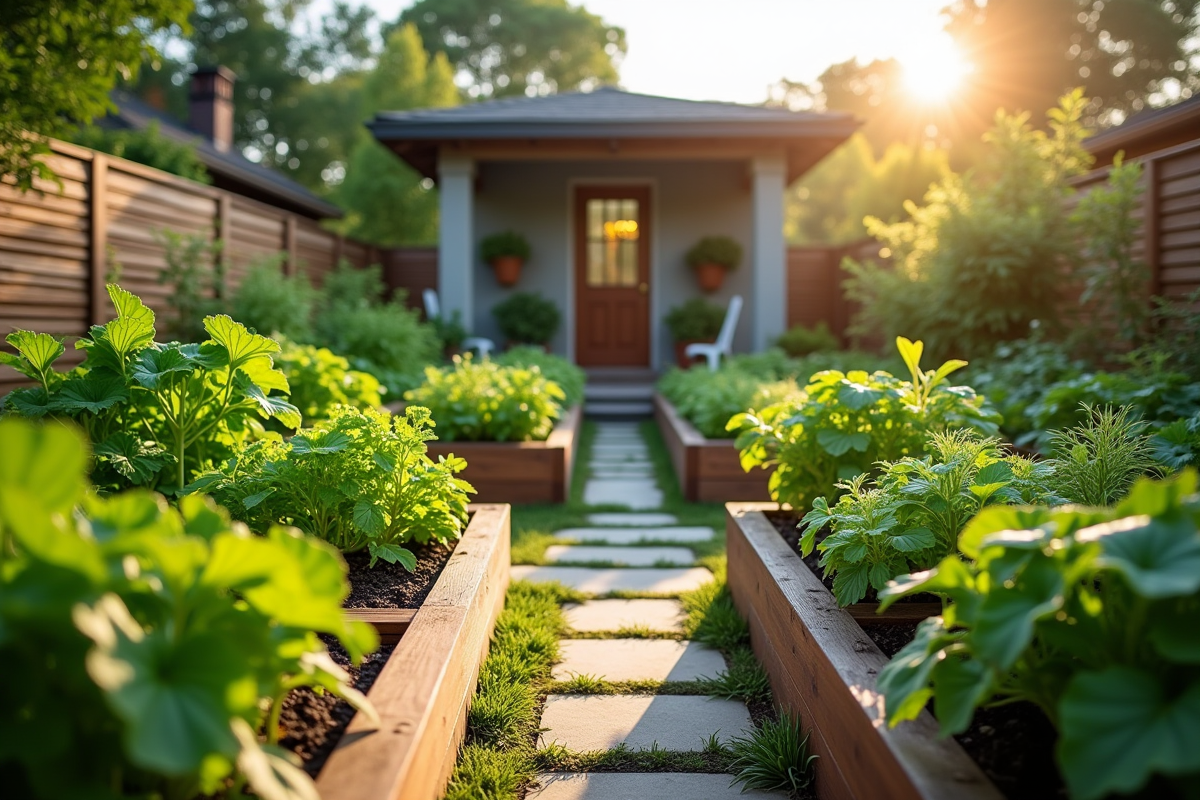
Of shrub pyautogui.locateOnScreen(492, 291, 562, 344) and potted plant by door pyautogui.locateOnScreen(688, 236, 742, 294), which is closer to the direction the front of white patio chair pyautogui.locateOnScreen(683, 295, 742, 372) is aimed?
the shrub

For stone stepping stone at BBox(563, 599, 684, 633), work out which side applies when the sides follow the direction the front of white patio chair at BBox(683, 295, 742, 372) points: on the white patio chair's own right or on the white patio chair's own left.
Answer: on the white patio chair's own left

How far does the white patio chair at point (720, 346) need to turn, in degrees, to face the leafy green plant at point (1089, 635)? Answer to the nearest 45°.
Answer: approximately 90° to its left

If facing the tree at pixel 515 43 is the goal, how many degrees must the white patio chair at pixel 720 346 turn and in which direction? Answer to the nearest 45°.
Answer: approximately 90° to its right

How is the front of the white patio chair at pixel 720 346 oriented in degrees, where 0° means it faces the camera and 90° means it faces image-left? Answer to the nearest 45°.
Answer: approximately 90°

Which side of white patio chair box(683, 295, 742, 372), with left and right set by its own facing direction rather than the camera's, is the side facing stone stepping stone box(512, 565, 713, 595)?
left

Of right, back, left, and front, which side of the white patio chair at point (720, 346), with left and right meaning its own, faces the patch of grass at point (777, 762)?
left
